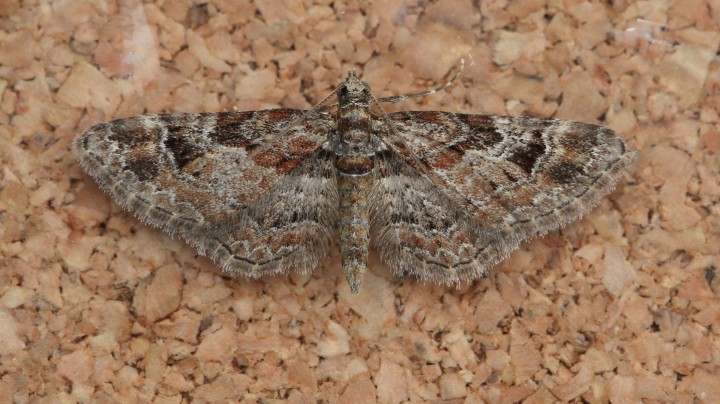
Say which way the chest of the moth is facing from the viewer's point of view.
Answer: away from the camera
